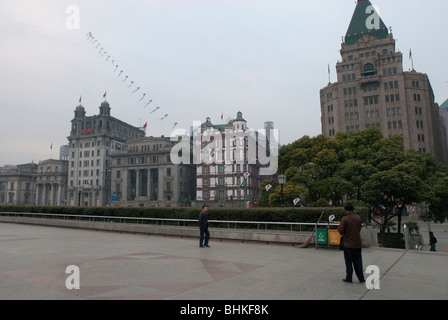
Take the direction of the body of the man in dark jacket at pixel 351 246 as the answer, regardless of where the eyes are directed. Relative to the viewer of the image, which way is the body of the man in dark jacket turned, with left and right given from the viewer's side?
facing away from the viewer and to the left of the viewer

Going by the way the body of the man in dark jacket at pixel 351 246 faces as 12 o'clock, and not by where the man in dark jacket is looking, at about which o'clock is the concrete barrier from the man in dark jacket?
The concrete barrier is roughly at 12 o'clock from the man in dark jacket.

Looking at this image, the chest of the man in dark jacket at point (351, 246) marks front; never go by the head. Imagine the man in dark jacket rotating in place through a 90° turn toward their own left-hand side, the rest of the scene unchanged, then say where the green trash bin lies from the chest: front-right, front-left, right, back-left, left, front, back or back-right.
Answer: back-right

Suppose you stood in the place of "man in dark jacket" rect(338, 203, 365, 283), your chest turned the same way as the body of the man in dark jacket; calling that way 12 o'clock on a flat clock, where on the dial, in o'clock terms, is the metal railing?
The metal railing is roughly at 12 o'clock from the man in dark jacket.
